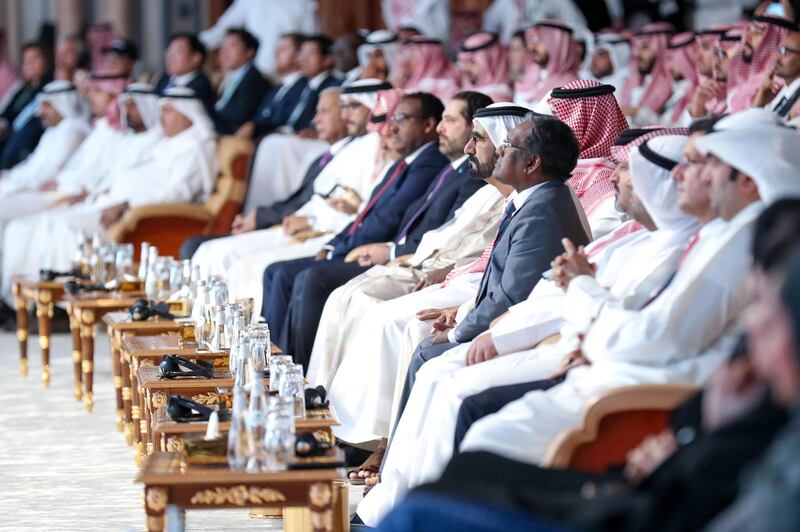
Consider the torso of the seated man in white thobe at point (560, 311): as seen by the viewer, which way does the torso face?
to the viewer's left

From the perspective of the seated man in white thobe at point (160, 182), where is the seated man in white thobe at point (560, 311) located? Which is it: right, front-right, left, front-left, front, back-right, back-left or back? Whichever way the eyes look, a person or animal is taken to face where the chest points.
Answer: left

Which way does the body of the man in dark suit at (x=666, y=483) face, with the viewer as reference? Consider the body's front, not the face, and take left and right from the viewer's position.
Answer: facing to the left of the viewer

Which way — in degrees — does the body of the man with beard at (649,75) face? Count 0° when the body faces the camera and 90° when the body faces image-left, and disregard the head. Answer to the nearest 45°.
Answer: approximately 45°

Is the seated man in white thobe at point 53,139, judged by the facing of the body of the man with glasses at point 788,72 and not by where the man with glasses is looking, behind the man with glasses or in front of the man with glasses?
in front

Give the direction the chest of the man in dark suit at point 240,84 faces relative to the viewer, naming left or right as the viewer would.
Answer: facing the viewer and to the left of the viewer

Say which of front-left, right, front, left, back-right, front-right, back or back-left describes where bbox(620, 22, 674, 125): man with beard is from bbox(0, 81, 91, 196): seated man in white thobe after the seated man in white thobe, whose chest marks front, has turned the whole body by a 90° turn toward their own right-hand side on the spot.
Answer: back-right

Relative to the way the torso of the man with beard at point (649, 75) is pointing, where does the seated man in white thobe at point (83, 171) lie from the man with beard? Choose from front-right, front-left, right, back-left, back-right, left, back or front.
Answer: front-right

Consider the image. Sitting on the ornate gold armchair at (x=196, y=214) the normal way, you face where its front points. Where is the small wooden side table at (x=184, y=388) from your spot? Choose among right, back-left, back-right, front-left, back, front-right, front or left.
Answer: left

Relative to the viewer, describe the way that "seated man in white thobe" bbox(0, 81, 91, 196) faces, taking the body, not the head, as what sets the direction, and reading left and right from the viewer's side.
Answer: facing to the left of the viewer

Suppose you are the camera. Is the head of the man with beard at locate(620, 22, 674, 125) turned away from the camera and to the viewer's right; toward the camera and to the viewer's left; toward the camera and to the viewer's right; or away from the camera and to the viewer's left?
toward the camera and to the viewer's left

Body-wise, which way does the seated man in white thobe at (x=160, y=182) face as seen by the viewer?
to the viewer's left

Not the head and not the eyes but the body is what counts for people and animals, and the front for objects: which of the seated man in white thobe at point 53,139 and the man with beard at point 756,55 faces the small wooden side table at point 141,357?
the man with beard

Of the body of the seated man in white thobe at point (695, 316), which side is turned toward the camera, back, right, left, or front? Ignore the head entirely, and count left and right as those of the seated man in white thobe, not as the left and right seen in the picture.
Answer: left

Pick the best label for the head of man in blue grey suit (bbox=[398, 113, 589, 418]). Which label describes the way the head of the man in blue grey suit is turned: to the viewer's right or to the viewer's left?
to the viewer's left

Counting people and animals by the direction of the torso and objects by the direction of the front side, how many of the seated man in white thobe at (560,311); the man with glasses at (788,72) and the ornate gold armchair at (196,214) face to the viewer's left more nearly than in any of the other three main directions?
3

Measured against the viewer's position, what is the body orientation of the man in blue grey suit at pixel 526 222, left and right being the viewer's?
facing to the left of the viewer
